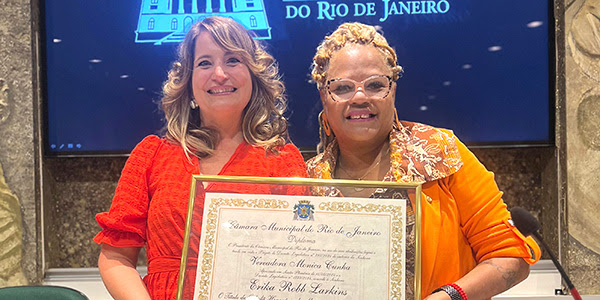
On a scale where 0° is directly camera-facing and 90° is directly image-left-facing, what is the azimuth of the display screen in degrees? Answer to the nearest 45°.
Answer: approximately 0°

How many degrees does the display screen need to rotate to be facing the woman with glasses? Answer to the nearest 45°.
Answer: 0° — it already faces them

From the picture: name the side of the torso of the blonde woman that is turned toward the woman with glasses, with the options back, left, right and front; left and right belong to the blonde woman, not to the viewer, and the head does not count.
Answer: left

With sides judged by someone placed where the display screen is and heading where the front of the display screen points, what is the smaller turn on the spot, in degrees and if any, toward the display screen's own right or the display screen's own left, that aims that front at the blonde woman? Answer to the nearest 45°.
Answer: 0° — it already faces them

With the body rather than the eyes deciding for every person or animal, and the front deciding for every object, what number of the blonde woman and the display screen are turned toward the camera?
2

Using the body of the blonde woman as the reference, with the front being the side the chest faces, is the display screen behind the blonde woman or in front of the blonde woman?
behind
